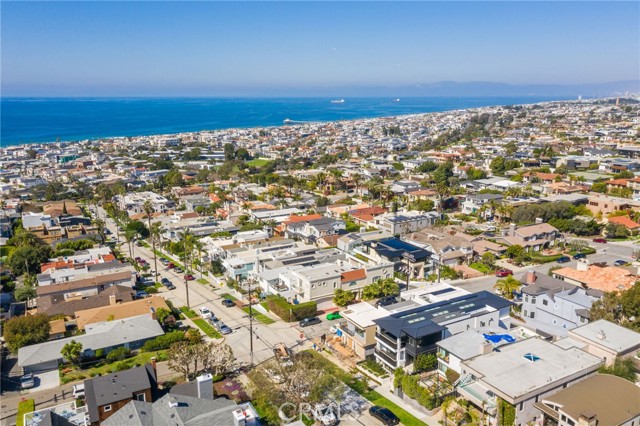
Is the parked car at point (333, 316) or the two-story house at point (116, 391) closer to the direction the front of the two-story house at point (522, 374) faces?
the two-story house

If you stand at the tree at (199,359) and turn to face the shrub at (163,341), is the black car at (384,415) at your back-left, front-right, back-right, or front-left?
back-right

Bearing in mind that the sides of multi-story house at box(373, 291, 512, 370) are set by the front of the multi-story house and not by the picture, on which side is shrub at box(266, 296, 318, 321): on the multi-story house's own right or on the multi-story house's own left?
on the multi-story house's own right

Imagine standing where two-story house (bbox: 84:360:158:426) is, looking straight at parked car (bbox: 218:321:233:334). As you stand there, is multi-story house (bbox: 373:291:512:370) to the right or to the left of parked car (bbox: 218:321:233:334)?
right

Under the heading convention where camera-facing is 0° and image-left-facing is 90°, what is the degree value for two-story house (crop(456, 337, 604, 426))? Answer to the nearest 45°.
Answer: approximately 45°

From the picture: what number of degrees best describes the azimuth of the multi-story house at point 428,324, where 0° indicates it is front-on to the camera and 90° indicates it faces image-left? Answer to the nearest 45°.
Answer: approximately 45°

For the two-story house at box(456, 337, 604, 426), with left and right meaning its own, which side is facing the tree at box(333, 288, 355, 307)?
right

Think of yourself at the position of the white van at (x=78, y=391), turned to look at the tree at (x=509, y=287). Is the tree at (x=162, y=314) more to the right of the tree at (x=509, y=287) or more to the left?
left

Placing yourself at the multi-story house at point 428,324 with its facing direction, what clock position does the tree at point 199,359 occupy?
The tree is roughly at 1 o'clock from the multi-story house.

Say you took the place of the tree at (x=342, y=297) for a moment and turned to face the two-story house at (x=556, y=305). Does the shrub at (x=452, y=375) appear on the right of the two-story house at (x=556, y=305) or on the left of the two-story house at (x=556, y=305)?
right
